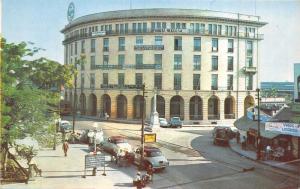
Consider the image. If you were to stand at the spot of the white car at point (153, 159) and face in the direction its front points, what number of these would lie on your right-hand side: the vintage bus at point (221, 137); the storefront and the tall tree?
1

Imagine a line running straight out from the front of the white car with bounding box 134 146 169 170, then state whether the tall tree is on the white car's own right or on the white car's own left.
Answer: on the white car's own right

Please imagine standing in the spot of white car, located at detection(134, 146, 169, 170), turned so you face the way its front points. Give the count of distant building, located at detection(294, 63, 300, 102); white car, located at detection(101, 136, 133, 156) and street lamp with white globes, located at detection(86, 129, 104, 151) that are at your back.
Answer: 2

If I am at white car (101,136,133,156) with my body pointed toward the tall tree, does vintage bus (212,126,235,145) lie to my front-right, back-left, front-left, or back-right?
back-left

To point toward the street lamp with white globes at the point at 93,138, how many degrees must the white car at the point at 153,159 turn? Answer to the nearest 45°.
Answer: approximately 180°

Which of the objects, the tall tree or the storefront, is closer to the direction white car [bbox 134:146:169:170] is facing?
the storefront

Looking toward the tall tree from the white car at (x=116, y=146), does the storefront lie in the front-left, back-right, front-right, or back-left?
back-left

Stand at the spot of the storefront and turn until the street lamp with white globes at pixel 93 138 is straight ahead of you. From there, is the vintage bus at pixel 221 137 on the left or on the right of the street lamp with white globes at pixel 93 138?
right

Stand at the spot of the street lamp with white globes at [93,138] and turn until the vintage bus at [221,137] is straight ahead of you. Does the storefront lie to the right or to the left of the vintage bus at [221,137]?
right
